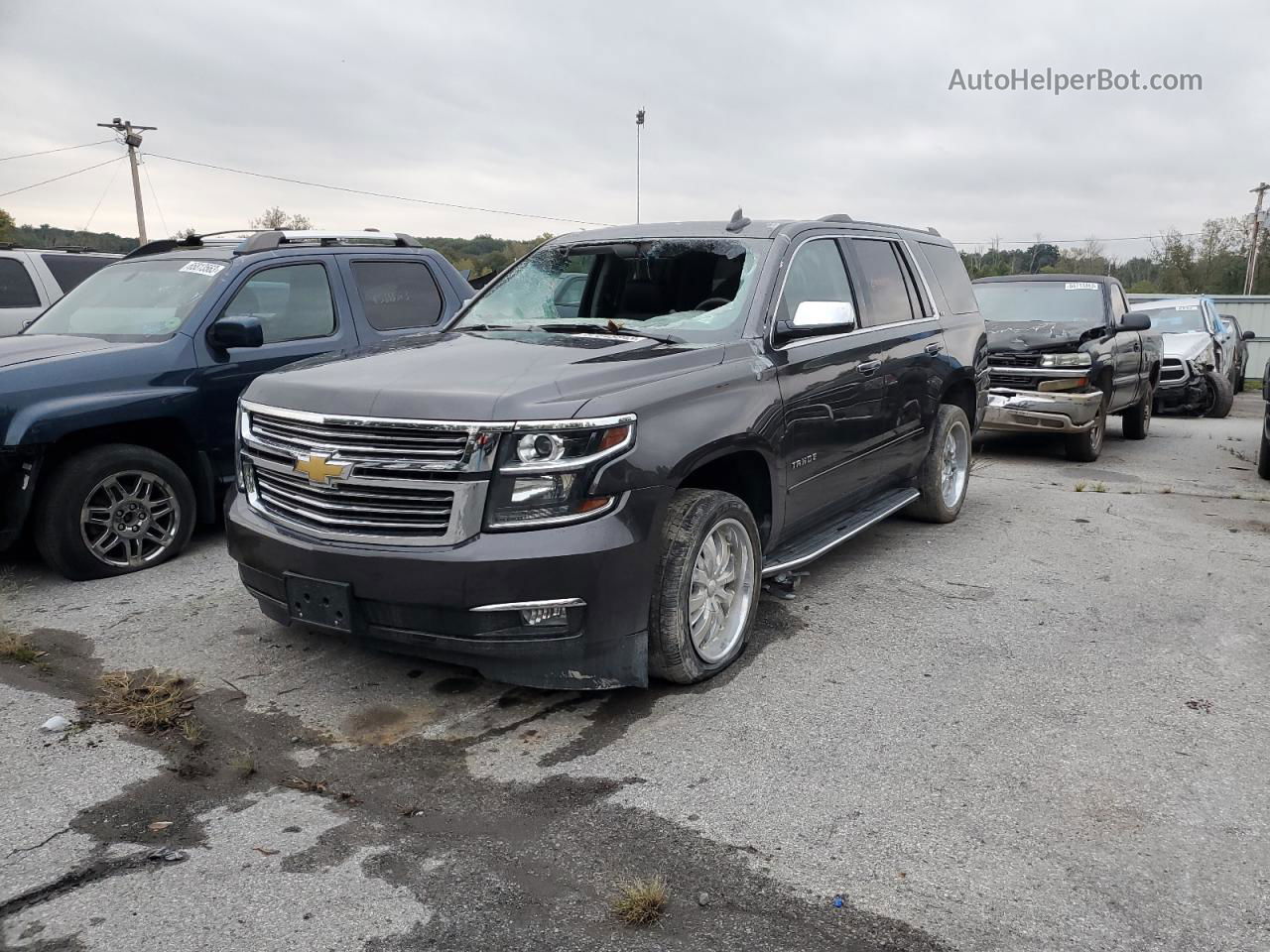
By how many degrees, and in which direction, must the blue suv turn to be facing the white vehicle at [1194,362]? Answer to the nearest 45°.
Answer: approximately 135° to its left

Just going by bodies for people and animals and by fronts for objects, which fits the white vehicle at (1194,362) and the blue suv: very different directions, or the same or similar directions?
same or similar directions

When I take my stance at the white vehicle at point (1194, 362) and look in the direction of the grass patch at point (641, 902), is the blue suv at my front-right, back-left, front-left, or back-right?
front-right

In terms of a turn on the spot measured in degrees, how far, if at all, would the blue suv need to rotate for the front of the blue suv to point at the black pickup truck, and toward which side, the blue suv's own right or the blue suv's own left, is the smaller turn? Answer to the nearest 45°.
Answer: approximately 135° to the blue suv's own left

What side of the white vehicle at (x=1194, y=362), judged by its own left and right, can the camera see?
front

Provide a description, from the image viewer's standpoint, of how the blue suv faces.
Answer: facing the viewer and to the left of the viewer

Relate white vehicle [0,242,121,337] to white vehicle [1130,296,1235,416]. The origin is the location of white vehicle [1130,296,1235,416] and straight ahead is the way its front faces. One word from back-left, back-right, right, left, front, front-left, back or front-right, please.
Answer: front-right

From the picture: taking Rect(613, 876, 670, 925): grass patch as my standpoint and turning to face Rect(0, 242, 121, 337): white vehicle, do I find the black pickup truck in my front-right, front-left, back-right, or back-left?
front-right

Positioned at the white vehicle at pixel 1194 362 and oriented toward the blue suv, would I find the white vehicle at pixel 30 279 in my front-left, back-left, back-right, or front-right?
front-right

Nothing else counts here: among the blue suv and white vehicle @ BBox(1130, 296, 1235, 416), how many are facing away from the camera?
0

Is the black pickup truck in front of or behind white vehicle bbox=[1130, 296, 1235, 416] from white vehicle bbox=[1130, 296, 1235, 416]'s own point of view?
in front

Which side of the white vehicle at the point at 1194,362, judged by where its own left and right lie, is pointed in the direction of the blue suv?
front

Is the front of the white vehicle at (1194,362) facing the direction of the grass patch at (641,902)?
yes

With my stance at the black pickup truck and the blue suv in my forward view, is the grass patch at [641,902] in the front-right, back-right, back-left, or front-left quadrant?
front-left

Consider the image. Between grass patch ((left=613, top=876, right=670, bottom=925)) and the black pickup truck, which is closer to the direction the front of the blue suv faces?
the grass patch
